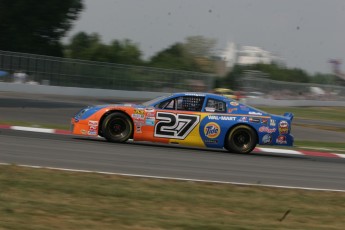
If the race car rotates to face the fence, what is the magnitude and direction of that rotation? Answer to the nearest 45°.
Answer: approximately 90° to its right

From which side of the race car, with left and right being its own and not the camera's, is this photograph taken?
left
